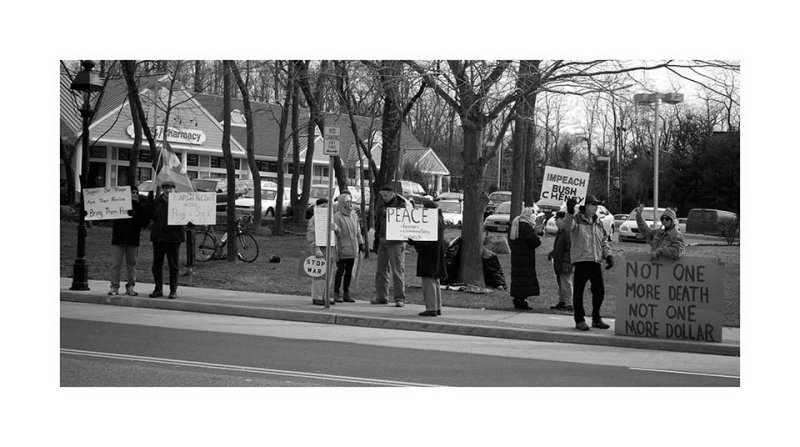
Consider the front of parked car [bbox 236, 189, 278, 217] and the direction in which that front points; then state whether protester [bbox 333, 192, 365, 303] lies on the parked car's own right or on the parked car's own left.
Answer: on the parked car's own left

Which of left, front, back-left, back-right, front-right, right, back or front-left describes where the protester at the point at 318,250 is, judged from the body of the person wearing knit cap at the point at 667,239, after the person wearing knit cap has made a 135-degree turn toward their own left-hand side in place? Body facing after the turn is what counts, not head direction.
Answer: back

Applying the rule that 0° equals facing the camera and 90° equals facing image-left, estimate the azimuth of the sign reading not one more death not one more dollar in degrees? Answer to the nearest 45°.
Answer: approximately 0°

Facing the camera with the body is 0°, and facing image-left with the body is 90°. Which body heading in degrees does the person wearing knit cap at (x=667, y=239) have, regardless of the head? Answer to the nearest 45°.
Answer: approximately 45°

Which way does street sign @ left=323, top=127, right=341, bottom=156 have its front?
toward the camera

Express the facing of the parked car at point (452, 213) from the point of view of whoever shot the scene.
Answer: facing the viewer

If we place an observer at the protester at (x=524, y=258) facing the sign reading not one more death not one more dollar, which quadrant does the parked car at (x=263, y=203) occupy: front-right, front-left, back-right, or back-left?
back-left

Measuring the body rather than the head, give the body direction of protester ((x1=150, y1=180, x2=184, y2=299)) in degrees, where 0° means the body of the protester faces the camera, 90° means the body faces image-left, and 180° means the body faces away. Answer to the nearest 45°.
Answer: approximately 315°

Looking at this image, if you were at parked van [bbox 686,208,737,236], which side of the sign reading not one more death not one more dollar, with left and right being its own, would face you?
back

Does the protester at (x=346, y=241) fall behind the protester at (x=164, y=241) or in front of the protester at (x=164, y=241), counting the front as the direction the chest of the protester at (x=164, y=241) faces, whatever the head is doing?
in front

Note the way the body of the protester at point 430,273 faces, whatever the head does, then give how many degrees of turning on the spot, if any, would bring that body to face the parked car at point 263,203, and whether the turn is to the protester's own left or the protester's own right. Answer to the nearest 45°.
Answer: approximately 90° to the protester's own right

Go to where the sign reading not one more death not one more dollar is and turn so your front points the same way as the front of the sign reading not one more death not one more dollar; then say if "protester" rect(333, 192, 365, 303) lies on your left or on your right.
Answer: on your right

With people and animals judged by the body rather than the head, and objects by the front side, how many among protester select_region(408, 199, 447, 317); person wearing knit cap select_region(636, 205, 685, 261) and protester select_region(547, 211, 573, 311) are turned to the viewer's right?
0

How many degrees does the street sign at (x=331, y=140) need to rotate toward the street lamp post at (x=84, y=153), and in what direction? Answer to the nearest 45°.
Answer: approximately 135° to its right

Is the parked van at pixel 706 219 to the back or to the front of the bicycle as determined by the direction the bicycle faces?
to the front
